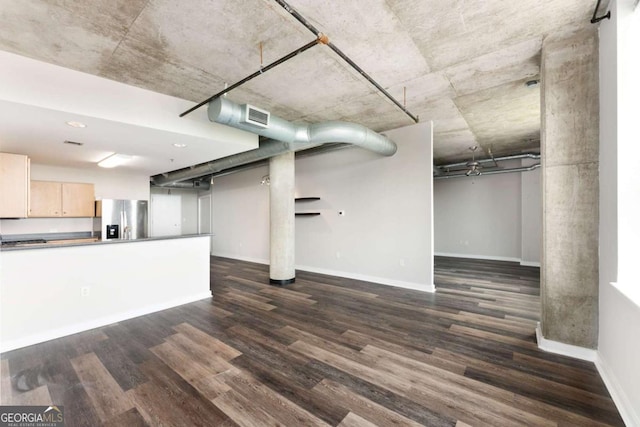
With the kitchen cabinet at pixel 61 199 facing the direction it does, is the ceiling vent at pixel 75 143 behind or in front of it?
in front

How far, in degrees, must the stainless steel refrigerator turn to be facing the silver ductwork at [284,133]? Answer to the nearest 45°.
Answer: approximately 45° to its left

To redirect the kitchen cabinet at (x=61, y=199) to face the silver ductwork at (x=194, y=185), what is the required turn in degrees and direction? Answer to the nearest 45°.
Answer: approximately 135° to its left

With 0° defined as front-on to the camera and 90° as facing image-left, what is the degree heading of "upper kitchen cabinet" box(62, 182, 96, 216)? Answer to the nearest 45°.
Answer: approximately 0°

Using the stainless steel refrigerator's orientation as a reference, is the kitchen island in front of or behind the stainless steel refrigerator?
in front

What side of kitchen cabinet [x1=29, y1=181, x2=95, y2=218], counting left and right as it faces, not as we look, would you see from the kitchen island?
front

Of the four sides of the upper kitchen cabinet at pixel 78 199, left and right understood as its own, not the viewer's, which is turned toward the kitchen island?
front

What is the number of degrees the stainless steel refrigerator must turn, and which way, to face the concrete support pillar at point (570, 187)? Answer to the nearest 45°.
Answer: approximately 45° to its left

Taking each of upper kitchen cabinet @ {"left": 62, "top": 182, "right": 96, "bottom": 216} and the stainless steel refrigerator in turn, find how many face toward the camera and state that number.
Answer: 2

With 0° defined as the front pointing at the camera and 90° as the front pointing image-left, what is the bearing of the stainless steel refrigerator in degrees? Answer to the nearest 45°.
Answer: approximately 0°
